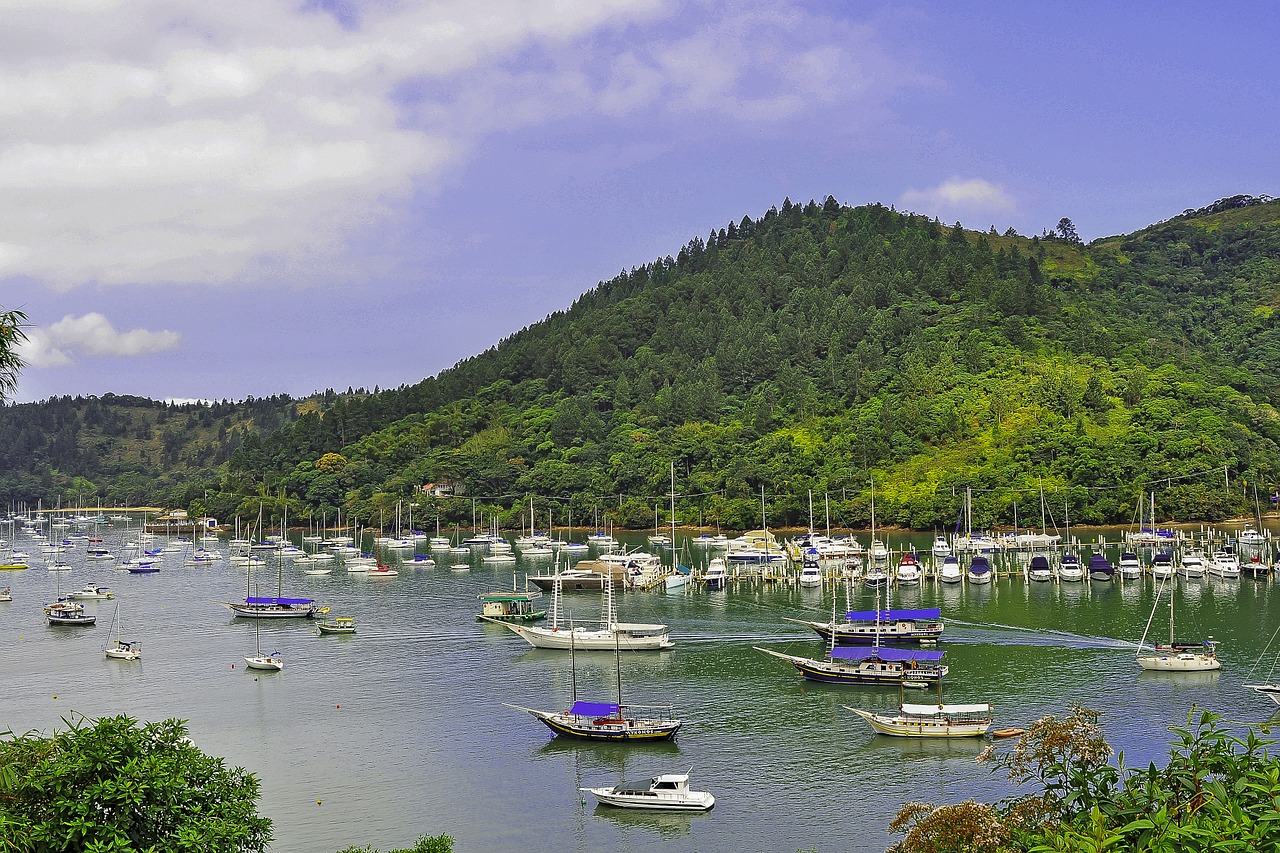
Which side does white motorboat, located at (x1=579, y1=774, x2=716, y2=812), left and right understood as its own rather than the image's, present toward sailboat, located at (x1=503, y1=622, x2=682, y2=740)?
right

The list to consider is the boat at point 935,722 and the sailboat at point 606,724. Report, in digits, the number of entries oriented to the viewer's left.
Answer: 2

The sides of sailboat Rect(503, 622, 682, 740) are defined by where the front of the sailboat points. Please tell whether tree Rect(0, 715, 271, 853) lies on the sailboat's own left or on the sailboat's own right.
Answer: on the sailboat's own left

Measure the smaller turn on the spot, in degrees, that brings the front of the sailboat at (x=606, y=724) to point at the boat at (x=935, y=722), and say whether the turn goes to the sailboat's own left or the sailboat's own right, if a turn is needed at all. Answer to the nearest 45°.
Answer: approximately 180°

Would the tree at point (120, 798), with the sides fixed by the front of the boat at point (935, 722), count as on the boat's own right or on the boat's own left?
on the boat's own left

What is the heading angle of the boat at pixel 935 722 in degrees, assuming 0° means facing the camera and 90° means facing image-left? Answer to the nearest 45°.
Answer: approximately 90°

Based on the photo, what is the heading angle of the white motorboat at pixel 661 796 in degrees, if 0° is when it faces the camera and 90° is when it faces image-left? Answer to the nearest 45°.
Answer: approximately 90°

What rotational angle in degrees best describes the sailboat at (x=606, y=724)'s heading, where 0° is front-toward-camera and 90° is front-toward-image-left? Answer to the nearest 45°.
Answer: approximately 90°

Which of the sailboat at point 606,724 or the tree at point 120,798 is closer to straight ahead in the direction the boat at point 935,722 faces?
the sailboat

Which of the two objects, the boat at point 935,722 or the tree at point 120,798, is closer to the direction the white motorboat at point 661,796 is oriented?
the tree
